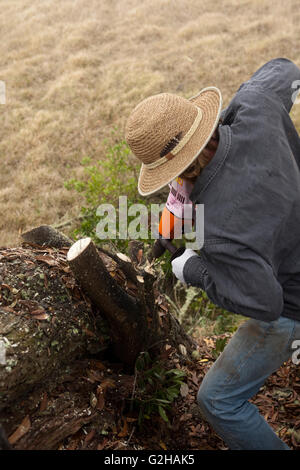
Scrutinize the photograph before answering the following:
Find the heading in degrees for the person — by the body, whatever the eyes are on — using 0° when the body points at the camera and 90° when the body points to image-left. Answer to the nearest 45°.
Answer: approximately 90°

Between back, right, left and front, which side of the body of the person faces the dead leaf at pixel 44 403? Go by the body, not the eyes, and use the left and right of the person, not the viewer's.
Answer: front

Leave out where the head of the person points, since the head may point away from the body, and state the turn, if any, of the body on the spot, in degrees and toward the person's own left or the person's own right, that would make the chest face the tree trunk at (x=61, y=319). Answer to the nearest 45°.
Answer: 0° — they already face it

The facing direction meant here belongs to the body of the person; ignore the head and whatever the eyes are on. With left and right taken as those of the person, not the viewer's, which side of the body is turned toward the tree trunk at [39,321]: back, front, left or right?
front

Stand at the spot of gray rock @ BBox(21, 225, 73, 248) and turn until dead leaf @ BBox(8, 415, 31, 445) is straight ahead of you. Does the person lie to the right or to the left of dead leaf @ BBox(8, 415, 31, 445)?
left
